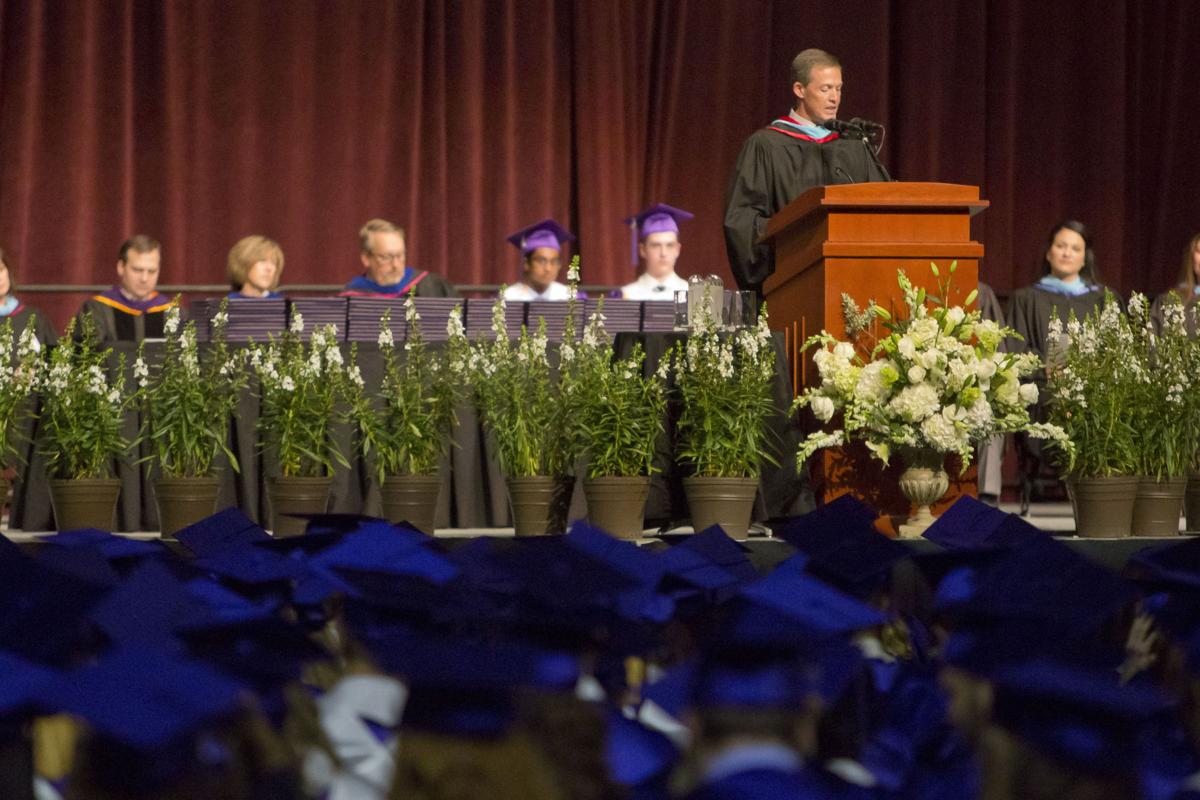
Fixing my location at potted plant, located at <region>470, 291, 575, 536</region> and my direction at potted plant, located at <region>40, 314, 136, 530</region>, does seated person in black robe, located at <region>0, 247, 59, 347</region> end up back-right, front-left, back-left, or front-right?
front-right

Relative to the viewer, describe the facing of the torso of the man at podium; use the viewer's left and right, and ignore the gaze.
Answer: facing the viewer and to the right of the viewer

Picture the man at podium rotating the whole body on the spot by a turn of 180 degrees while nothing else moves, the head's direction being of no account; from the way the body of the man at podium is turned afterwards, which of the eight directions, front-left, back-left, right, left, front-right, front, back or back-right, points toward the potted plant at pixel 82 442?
left

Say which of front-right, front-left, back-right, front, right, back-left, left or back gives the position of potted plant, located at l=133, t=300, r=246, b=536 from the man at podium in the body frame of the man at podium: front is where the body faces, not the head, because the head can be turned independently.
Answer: right

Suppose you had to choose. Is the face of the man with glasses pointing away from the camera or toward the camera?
toward the camera

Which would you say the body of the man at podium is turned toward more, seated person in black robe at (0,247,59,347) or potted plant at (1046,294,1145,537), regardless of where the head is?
the potted plant

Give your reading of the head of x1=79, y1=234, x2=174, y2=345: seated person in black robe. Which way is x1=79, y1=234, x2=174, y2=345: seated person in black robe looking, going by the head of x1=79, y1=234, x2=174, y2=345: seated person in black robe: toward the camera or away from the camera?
toward the camera

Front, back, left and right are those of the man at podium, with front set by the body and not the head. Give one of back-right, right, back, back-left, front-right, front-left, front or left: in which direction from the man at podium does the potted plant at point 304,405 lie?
right

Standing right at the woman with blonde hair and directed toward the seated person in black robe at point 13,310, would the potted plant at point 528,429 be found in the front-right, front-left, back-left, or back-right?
back-left

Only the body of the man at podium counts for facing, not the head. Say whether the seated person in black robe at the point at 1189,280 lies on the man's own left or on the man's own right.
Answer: on the man's own left

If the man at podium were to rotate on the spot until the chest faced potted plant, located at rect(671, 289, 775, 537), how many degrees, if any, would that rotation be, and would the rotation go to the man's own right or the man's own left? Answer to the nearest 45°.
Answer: approximately 45° to the man's own right

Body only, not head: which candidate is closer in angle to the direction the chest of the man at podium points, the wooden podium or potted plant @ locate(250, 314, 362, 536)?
the wooden podium

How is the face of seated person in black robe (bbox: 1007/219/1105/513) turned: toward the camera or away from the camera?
toward the camera

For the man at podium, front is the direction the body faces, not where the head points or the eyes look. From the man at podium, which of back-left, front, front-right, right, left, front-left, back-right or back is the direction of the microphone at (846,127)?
front-right

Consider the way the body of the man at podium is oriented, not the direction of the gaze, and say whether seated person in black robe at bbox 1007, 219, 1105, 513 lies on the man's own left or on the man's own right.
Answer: on the man's own left

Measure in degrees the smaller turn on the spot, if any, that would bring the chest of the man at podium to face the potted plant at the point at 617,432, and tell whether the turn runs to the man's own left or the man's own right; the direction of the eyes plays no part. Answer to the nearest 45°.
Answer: approximately 45° to the man's own right

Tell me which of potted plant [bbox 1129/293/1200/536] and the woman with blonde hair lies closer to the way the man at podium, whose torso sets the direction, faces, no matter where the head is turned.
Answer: the potted plant
